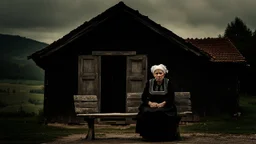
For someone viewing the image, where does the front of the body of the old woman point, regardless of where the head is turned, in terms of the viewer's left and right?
facing the viewer

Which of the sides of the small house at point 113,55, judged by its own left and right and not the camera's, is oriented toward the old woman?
front

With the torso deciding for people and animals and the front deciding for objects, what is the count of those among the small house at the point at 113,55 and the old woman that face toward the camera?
2

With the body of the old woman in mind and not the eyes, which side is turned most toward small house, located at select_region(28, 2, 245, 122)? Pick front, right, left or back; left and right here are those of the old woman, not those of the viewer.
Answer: back
